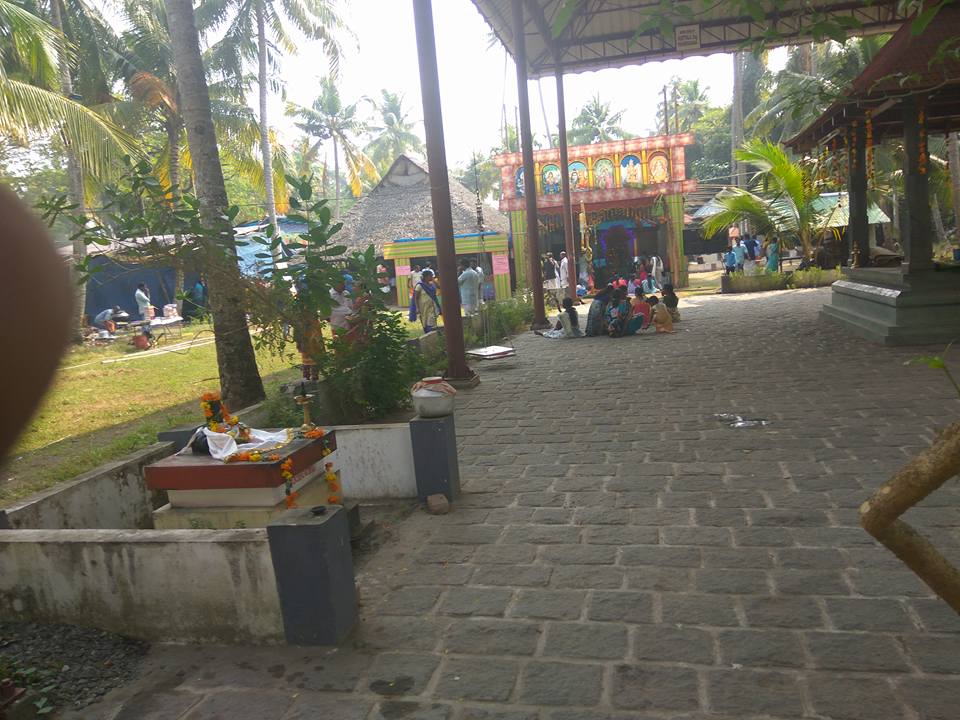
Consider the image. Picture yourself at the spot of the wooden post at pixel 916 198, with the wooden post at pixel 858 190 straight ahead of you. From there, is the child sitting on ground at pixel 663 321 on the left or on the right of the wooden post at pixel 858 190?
left

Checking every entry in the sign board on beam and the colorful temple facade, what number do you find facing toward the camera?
2

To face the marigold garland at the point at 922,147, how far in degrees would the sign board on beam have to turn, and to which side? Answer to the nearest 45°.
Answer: approximately 45° to its left

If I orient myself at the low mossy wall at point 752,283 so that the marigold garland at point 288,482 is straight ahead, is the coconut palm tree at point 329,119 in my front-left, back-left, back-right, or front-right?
back-right

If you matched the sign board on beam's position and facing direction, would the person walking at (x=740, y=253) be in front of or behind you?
behind

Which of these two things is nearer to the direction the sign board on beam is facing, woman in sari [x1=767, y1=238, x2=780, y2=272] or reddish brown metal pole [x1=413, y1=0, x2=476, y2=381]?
the reddish brown metal pole

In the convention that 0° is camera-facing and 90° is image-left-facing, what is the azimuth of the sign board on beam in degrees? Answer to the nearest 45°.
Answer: approximately 0°

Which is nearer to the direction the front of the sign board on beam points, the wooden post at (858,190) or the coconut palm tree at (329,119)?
the wooden post

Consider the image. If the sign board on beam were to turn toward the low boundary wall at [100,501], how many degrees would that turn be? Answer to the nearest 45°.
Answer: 0° — it already faces it

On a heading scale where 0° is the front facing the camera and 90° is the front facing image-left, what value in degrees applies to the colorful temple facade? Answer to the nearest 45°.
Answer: approximately 0°

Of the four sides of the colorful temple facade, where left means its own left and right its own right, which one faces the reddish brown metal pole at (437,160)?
front

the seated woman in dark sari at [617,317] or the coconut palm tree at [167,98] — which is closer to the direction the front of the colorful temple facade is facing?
the seated woman in dark sari
